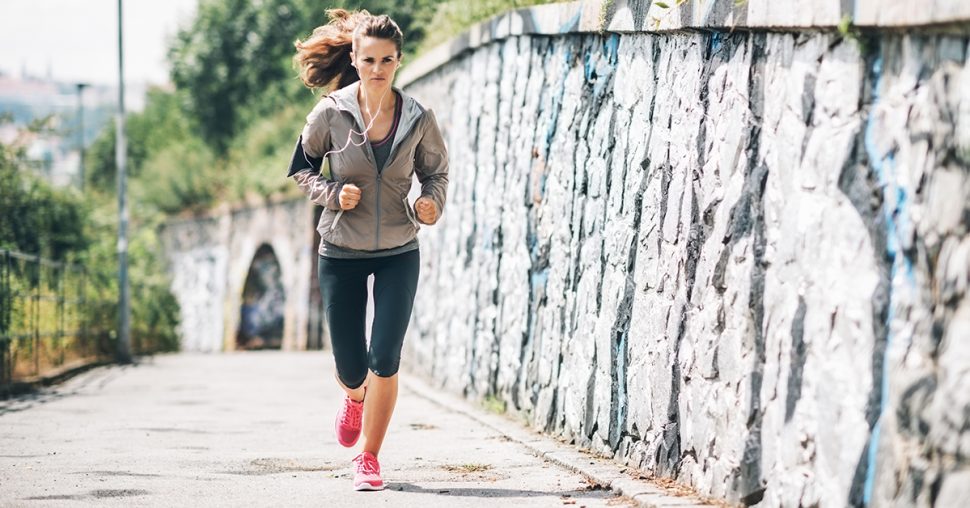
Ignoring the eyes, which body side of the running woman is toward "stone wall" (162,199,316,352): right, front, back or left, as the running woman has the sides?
back

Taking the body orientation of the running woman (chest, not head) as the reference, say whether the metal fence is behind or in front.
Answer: behind

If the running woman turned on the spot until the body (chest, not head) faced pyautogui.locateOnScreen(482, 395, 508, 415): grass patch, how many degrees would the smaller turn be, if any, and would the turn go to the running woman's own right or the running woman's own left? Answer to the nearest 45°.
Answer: approximately 180°

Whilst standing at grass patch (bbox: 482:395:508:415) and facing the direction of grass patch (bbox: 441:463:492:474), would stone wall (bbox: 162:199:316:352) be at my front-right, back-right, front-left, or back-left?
back-right

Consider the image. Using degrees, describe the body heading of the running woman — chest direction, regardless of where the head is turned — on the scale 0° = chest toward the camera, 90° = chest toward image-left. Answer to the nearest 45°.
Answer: approximately 0°
